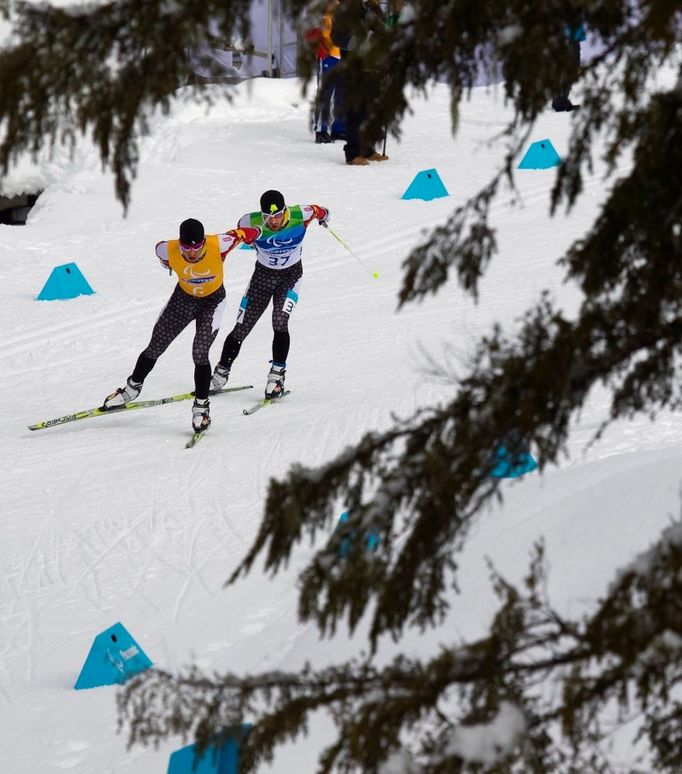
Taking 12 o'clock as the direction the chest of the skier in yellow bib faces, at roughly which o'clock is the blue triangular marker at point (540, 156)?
The blue triangular marker is roughly at 7 o'clock from the skier in yellow bib.

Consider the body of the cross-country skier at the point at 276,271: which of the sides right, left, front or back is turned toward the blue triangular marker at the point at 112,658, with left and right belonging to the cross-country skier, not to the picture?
front

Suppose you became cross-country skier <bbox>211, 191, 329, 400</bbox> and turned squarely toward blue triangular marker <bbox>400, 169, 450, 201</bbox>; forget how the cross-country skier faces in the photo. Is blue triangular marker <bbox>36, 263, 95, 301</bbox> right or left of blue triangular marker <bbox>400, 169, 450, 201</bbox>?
left

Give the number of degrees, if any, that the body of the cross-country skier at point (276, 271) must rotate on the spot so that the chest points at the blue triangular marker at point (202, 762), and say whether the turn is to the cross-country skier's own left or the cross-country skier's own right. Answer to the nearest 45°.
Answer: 0° — they already face it

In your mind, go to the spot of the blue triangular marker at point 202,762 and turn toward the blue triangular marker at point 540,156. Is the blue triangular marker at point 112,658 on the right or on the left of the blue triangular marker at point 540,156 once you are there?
left
